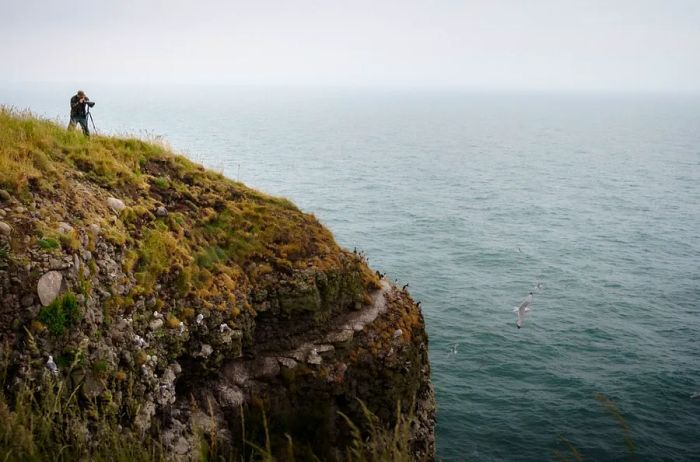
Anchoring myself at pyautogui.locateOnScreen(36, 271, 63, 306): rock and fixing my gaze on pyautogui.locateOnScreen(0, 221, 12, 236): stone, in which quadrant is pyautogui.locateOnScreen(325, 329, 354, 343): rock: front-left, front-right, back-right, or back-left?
back-right

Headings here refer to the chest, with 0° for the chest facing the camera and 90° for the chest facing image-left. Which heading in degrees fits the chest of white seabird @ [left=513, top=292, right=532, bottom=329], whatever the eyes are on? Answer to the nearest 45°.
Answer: approximately 90°

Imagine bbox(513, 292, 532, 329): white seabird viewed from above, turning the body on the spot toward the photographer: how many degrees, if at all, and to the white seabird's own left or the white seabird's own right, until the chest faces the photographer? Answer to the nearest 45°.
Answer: approximately 45° to the white seabird's own left
